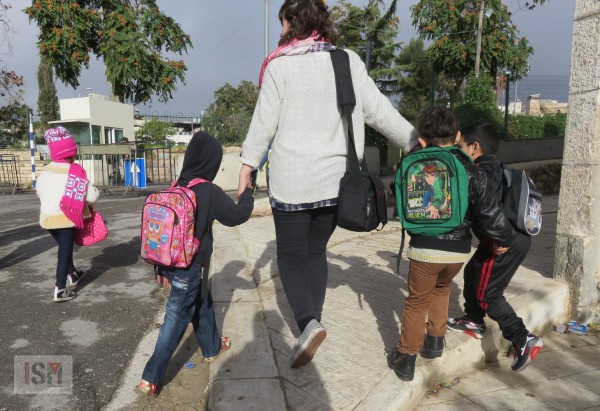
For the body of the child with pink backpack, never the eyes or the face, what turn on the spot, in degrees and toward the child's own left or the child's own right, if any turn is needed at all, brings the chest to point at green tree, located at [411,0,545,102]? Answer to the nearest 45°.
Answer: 0° — they already face it

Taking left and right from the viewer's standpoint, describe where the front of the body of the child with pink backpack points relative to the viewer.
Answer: facing away from the viewer and to the right of the viewer

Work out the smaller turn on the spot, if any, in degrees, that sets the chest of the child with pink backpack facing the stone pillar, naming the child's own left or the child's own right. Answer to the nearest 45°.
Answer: approximately 45° to the child's own right

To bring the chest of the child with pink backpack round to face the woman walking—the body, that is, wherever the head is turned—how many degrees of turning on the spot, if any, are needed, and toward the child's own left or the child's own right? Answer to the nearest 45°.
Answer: approximately 45° to the child's own right

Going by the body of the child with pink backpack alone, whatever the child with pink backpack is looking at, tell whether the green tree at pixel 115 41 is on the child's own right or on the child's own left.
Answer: on the child's own left

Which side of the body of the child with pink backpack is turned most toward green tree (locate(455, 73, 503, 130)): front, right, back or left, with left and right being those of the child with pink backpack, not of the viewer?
front

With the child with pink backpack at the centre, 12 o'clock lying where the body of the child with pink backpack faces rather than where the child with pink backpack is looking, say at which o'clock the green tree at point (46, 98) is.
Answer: The green tree is roughly at 10 o'clock from the child with pink backpack.

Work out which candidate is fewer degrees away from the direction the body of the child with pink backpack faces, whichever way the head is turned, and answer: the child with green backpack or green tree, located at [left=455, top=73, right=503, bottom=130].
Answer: the green tree

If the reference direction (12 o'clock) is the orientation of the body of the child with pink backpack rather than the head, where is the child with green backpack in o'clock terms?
The child with green backpack is roughly at 2 o'clock from the child with pink backpack.

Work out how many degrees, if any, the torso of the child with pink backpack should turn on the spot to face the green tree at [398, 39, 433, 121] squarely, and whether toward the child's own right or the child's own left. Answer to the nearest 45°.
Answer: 0° — they already face it

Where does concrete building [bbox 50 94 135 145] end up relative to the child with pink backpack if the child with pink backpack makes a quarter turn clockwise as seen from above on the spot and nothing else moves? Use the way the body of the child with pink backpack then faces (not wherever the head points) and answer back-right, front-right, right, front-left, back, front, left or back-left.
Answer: back-left

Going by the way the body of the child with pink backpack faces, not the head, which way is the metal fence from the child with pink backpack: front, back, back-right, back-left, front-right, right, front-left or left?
front-left

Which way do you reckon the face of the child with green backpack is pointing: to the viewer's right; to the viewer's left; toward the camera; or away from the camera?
away from the camera
